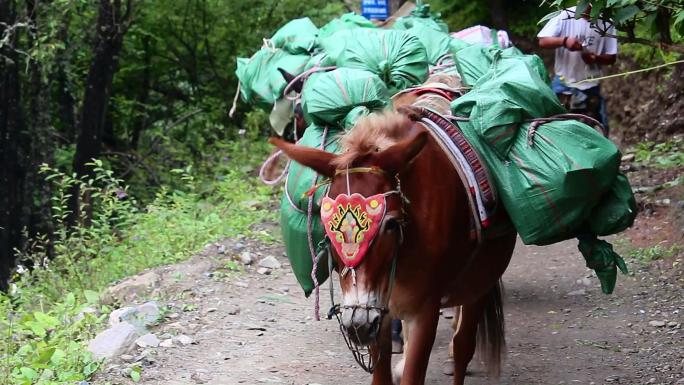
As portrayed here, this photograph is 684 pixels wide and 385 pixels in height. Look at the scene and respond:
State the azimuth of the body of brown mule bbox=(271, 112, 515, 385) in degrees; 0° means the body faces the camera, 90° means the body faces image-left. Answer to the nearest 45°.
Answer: approximately 45°

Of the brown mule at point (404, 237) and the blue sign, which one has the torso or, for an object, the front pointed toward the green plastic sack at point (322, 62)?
the blue sign

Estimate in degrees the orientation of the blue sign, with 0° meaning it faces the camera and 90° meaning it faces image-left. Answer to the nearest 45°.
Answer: approximately 0°

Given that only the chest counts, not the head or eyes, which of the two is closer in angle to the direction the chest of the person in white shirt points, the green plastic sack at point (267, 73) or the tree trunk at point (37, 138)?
the green plastic sack

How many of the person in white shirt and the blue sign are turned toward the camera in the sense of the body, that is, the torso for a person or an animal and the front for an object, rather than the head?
2

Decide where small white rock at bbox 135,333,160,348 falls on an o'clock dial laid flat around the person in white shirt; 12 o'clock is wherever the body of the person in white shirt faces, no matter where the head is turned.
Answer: The small white rock is roughly at 1 o'clock from the person in white shirt.

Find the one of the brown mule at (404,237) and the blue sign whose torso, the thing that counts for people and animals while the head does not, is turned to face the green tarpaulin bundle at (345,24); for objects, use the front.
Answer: the blue sign

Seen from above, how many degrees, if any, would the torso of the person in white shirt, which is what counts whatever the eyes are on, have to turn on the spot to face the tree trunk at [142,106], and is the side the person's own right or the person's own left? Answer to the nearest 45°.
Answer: approximately 135° to the person's own right

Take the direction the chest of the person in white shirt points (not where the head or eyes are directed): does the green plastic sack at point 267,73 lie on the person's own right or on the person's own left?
on the person's own right

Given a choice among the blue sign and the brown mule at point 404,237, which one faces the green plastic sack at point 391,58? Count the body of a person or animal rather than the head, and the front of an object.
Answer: the blue sign

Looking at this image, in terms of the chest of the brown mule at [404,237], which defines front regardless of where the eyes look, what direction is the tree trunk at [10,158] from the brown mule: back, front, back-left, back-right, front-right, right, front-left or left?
right
